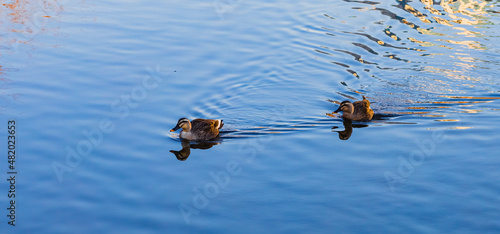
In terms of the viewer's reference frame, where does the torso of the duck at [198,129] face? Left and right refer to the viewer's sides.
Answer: facing to the left of the viewer

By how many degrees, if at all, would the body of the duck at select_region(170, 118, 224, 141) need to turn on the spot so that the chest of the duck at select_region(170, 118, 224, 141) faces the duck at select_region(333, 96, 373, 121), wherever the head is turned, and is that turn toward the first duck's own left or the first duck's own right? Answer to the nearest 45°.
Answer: approximately 180°
